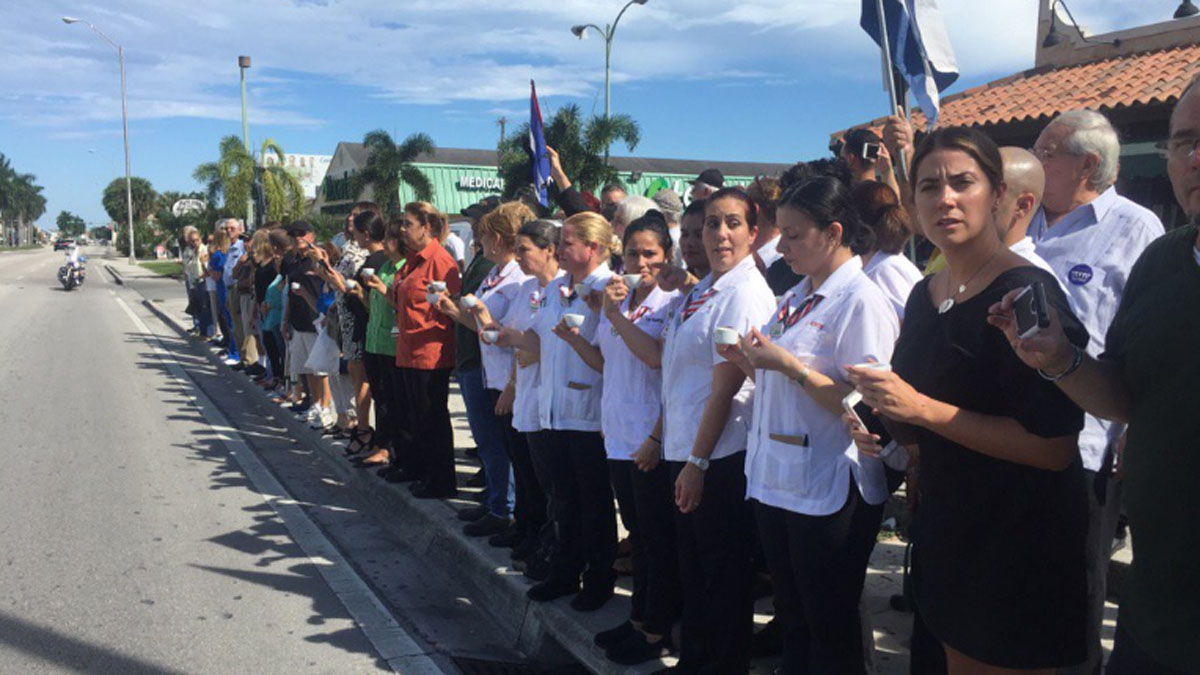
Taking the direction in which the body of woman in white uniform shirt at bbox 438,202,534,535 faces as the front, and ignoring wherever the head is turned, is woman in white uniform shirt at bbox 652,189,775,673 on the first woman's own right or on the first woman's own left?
on the first woman's own left

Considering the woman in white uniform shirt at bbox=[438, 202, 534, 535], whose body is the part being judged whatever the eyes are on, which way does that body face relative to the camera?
to the viewer's left

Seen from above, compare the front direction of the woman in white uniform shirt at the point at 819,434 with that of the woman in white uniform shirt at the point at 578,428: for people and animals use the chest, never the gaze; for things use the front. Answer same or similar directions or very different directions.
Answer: same or similar directions

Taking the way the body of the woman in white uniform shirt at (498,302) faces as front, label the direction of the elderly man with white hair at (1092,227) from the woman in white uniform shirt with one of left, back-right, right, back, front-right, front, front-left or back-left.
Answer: back-left

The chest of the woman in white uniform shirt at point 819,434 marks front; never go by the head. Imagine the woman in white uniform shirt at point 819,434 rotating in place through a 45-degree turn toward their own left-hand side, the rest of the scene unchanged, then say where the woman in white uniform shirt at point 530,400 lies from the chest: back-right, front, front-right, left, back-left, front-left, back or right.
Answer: back-right

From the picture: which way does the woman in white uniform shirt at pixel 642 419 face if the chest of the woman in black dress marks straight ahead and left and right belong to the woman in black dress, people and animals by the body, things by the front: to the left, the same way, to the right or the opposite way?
the same way

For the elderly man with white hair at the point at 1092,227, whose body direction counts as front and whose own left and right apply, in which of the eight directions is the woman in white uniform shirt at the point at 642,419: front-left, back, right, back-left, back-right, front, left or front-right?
front-right

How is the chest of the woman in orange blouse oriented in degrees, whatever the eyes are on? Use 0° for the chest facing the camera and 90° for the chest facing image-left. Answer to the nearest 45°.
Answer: approximately 90°

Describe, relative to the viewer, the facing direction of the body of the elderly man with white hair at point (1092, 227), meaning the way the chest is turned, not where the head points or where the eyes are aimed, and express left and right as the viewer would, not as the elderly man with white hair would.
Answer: facing the viewer and to the left of the viewer

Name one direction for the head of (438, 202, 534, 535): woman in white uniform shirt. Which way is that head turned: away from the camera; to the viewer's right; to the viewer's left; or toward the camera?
to the viewer's left

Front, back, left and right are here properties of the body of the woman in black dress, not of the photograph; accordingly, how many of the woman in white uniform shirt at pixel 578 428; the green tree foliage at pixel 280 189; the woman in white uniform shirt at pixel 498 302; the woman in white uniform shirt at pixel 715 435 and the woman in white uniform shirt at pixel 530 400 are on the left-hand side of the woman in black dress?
0

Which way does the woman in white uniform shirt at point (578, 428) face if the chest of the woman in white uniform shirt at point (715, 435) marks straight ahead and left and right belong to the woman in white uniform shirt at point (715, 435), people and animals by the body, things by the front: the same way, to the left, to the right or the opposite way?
the same way

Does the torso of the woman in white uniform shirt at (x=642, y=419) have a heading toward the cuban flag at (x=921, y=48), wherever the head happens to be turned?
no

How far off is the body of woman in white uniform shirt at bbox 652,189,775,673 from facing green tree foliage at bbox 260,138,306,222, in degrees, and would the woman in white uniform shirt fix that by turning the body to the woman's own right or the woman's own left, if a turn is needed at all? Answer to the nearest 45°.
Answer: approximately 90° to the woman's own right

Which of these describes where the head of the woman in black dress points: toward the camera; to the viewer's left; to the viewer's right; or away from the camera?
toward the camera

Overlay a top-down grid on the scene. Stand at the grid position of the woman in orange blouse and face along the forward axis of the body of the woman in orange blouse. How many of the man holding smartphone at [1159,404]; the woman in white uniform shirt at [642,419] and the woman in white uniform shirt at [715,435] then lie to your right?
0

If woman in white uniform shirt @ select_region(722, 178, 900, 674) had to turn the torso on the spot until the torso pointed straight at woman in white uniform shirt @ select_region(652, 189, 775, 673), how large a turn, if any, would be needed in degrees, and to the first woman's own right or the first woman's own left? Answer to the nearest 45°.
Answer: approximately 90° to the first woman's own right

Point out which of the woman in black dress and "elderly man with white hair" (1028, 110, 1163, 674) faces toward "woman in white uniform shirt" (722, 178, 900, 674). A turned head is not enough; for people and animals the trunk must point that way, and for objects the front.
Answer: the elderly man with white hair

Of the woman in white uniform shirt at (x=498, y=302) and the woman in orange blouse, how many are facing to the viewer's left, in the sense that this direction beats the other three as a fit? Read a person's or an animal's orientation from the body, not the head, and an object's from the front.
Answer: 2

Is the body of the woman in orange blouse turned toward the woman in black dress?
no

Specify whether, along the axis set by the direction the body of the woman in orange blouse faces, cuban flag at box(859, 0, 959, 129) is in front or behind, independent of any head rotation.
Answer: behind
